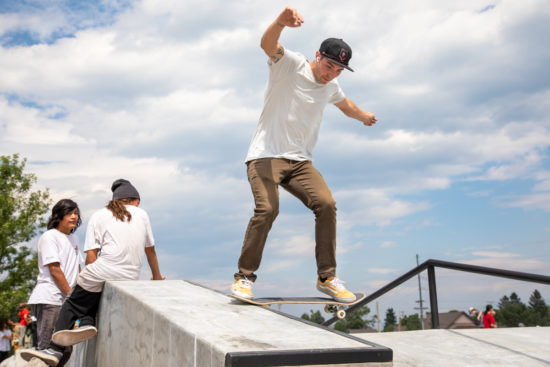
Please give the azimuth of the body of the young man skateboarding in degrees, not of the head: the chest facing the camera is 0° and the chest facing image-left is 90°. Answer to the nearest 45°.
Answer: approximately 315°

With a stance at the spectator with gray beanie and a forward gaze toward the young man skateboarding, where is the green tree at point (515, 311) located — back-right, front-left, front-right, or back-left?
front-left

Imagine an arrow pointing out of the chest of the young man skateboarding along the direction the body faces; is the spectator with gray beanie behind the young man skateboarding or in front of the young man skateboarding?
behind

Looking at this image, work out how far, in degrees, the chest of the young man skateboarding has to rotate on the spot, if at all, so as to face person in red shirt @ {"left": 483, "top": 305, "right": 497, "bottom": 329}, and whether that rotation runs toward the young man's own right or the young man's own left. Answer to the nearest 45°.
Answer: approximately 90° to the young man's own left

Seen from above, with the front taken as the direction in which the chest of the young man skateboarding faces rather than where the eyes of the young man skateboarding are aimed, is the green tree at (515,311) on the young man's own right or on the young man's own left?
on the young man's own left

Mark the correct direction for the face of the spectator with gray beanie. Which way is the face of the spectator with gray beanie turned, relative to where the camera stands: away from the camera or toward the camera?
away from the camera

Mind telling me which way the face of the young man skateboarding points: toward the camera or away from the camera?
toward the camera

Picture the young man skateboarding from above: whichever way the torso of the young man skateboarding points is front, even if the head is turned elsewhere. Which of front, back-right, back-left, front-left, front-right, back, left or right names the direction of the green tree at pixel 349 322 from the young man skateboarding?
back-left
